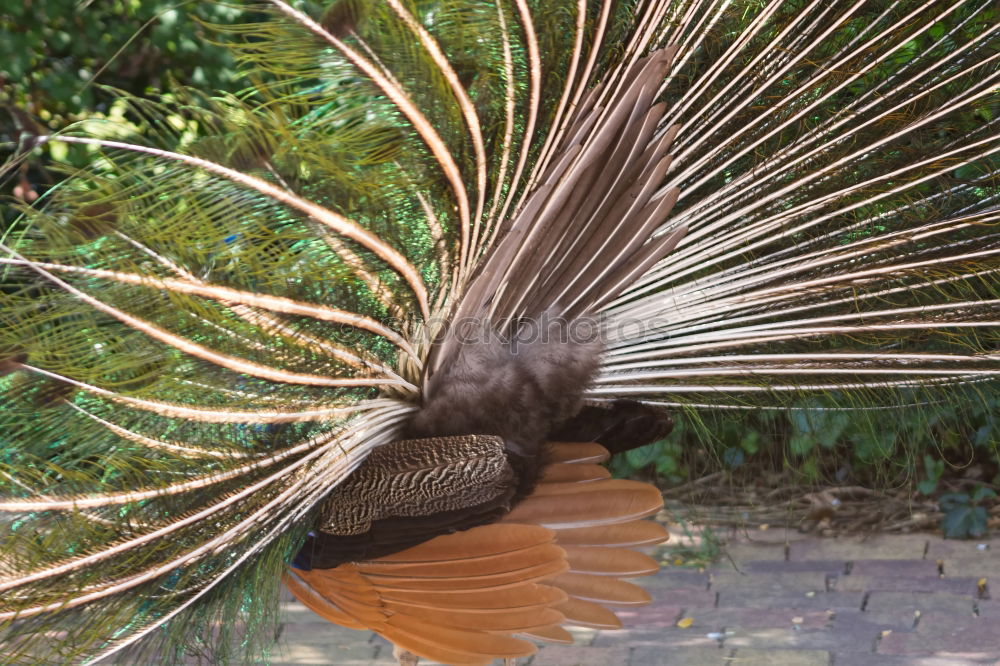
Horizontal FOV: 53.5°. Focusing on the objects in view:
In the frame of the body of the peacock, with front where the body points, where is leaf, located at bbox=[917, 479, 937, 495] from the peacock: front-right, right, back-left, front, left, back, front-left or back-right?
right

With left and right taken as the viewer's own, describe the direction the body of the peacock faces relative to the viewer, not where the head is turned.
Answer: facing away from the viewer and to the left of the viewer

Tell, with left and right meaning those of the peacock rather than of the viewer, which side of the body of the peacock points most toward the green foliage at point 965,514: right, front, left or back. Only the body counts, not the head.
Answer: right
